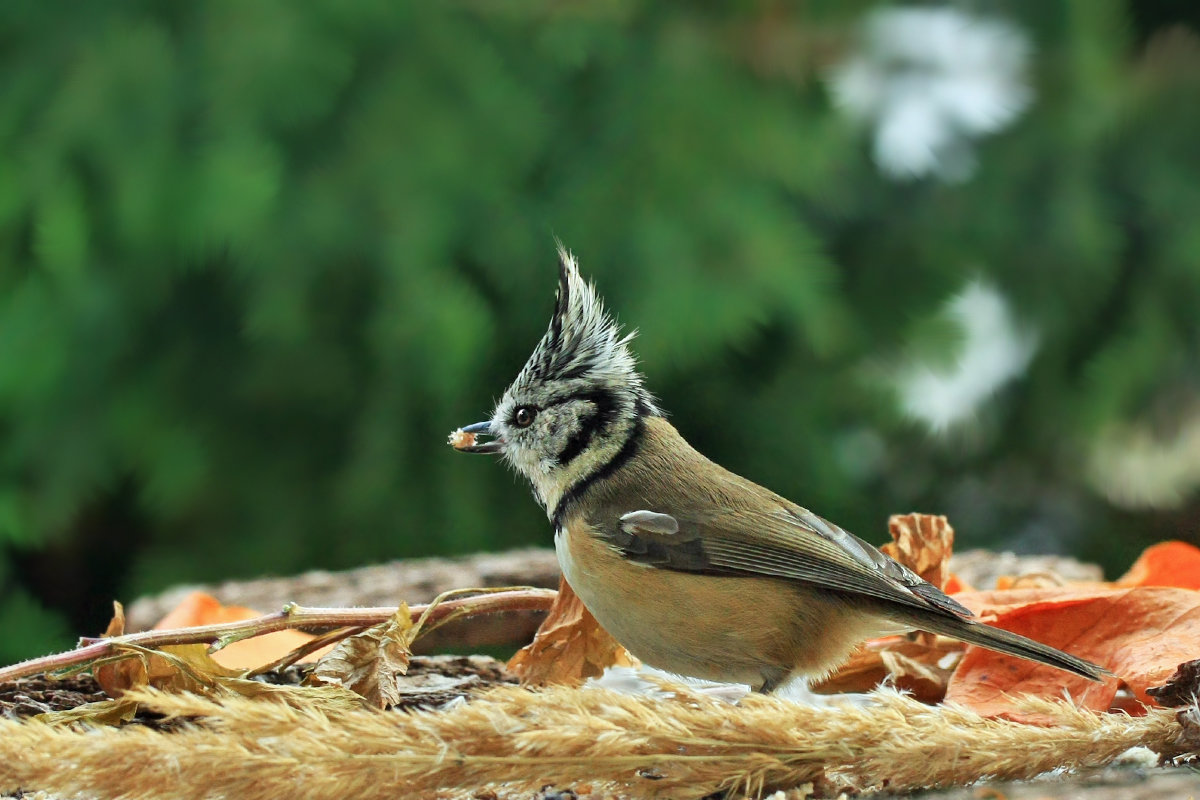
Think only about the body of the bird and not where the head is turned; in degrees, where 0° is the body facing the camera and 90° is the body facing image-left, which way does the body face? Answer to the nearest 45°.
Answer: approximately 90°

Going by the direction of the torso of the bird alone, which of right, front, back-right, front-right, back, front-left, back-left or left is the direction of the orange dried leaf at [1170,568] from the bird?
back-right

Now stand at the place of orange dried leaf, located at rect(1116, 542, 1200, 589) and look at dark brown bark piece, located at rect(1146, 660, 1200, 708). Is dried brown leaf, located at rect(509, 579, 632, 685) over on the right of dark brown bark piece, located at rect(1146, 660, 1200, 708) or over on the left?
right
